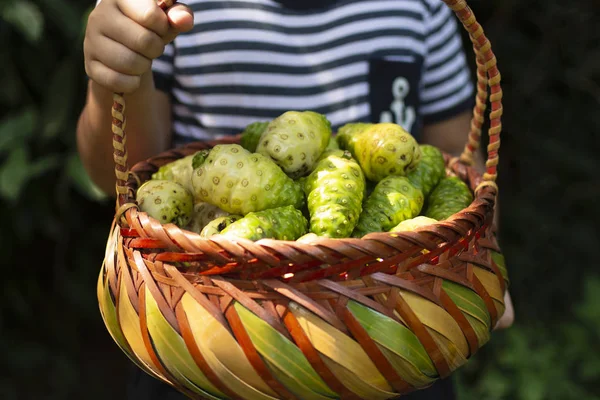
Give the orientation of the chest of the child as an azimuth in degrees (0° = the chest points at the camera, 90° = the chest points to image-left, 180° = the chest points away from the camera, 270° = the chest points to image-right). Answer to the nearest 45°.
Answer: approximately 0°
